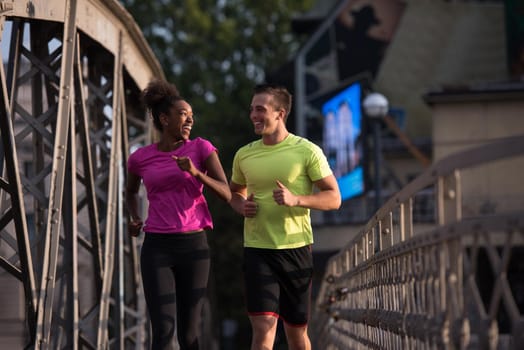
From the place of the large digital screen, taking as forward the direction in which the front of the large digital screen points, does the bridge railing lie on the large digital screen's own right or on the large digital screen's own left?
on the large digital screen's own left

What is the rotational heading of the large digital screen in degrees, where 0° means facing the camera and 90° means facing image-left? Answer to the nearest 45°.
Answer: approximately 45°
